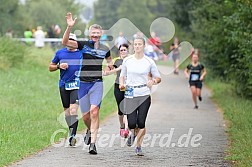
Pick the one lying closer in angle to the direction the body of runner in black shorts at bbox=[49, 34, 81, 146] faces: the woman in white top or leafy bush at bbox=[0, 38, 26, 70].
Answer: the woman in white top

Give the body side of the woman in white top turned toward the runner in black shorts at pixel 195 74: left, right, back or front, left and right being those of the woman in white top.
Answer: back

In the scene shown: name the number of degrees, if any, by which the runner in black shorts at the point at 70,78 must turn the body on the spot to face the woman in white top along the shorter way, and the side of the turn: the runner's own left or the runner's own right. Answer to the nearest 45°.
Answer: approximately 45° to the runner's own left

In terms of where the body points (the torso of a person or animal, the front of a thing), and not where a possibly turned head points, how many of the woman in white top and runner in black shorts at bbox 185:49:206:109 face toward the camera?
2

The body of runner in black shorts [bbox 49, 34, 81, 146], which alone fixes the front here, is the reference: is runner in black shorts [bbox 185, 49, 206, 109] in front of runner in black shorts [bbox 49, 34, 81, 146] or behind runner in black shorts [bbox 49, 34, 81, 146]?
behind

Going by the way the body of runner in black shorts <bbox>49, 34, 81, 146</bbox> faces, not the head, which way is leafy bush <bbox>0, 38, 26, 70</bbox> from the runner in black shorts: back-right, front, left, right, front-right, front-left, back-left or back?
back

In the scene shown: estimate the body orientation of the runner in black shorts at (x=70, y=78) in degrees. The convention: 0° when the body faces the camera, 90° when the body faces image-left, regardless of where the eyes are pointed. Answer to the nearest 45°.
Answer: approximately 0°
